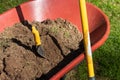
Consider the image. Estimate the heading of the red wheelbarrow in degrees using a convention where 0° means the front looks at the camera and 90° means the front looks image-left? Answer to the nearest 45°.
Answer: approximately 225°
